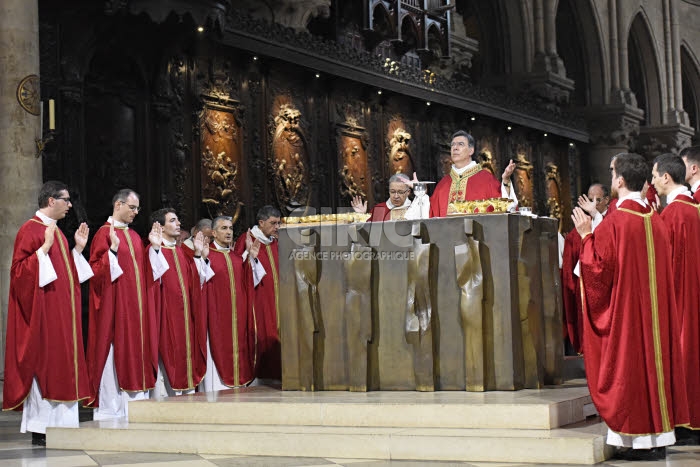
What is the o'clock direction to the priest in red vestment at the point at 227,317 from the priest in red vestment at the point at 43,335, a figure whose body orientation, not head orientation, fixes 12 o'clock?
the priest in red vestment at the point at 227,317 is roughly at 9 o'clock from the priest in red vestment at the point at 43,335.

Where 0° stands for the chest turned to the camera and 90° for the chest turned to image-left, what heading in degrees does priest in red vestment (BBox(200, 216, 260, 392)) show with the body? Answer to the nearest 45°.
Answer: approximately 315°

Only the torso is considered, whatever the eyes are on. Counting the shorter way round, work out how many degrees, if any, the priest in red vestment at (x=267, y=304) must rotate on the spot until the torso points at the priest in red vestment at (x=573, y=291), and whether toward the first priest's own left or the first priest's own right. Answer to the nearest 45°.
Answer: approximately 45° to the first priest's own left

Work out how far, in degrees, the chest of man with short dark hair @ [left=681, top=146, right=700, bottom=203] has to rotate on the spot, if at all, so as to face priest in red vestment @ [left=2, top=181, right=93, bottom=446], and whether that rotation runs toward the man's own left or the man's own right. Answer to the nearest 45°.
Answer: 0° — they already face them

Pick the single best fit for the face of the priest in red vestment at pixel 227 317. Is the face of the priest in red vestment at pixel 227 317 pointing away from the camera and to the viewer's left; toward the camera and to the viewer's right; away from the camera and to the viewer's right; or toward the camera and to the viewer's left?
toward the camera and to the viewer's right

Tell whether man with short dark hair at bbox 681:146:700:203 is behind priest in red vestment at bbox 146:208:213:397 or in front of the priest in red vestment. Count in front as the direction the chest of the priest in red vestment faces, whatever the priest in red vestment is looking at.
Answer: in front

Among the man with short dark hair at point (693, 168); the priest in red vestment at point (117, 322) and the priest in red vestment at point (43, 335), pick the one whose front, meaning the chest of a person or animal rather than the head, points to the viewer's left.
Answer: the man with short dark hair

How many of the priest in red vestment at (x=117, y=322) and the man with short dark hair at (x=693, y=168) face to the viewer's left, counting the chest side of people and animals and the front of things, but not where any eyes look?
1

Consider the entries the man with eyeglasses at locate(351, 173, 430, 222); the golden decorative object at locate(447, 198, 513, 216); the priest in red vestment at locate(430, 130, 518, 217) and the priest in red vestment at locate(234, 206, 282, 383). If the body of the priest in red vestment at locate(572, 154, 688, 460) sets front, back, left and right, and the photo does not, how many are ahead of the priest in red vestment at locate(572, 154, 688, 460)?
4

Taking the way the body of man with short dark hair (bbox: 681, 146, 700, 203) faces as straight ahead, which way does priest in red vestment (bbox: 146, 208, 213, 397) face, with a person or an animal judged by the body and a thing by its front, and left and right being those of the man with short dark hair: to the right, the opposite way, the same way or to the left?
the opposite way

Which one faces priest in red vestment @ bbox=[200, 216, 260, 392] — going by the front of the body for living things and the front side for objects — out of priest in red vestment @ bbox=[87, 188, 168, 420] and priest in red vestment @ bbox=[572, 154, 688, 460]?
priest in red vestment @ bbox=[572, 154, 688, 460]

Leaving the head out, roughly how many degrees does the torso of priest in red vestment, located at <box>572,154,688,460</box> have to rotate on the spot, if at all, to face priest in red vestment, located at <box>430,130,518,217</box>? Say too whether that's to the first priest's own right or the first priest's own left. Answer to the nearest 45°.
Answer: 0° — they already face them
